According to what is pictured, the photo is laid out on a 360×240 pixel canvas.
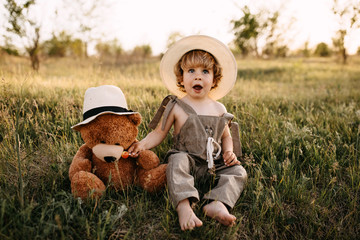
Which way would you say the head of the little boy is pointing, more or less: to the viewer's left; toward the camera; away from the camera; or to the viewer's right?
toward the camera

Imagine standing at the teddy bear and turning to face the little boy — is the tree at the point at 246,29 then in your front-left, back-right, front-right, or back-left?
front-left

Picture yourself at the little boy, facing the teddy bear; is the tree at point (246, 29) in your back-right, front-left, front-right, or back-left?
back-right

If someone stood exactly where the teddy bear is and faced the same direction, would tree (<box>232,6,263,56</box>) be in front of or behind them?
behind

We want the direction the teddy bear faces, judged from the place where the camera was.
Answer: facing the viewer

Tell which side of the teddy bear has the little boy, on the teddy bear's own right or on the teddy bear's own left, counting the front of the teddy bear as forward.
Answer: on the teddy bear's own left

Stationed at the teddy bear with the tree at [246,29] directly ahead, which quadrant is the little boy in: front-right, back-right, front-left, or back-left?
front-right
